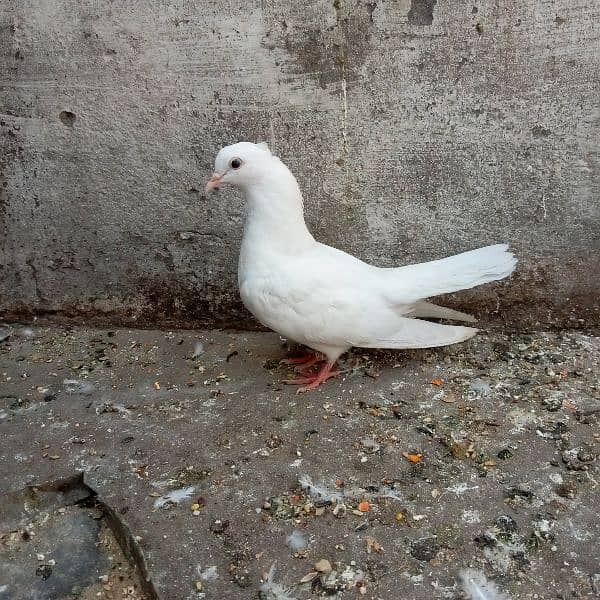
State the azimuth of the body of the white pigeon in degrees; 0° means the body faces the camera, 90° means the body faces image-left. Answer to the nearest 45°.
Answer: approximately 90°

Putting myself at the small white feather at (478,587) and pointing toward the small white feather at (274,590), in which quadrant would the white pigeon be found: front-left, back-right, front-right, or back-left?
front-right

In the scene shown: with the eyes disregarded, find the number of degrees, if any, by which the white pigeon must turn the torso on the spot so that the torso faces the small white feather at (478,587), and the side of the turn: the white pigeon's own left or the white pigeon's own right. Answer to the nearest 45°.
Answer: approximately 135° to the white pigeon's own left

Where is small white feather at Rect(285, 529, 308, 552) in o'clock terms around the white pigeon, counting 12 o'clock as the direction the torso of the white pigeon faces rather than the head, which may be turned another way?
The small white feather is roughly at 9 o'clock from the white pigeon.

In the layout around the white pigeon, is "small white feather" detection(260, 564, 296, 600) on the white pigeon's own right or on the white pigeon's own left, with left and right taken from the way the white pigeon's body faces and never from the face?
on the white pigeon's own left

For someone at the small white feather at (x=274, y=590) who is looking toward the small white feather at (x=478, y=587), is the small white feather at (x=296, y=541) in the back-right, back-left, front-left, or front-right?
front-left
